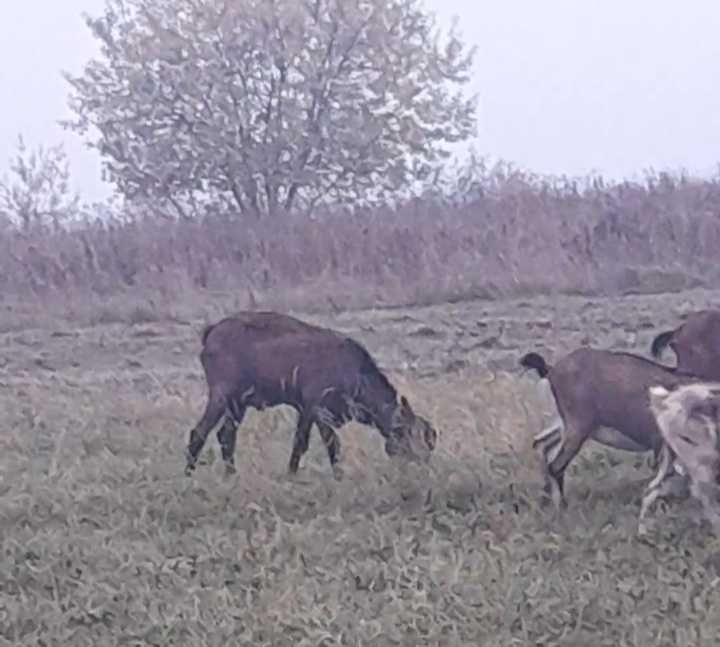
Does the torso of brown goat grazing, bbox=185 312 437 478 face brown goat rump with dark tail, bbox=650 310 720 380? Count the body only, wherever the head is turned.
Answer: yes

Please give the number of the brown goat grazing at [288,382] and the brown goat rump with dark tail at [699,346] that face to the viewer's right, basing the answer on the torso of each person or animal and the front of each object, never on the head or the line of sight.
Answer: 2

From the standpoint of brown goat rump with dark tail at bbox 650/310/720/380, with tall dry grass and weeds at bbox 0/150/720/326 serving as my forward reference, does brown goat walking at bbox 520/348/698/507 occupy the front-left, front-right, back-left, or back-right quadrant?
back-left

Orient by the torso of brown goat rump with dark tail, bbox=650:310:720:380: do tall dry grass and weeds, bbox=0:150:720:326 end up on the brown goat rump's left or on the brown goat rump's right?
on the brown goat rump's left

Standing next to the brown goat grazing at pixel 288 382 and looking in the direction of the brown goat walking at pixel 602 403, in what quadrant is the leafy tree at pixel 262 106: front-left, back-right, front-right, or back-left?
back-left

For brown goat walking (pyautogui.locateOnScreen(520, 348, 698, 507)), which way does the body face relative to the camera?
to the viewer's right

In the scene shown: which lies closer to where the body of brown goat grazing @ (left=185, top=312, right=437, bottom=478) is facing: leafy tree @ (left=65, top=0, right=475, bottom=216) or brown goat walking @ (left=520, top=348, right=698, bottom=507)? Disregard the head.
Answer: the brown goat walking

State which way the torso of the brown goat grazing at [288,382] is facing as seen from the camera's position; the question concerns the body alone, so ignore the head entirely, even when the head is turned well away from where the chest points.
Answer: to the viewer's right

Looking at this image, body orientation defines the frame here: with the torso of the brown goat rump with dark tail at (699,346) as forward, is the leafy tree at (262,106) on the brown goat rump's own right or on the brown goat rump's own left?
on the brown goat rump's own left

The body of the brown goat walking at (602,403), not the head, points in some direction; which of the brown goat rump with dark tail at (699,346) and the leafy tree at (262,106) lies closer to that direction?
the brown goat rump with dark tail

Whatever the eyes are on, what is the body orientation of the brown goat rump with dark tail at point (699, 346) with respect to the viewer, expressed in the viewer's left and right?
facing to the right of the viewer
